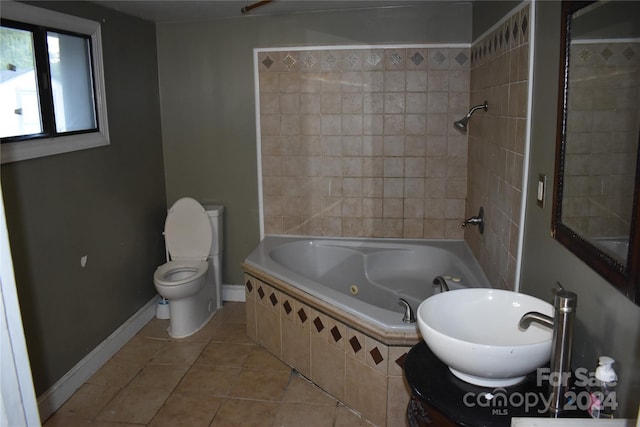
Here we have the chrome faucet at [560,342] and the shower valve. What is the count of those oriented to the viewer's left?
2

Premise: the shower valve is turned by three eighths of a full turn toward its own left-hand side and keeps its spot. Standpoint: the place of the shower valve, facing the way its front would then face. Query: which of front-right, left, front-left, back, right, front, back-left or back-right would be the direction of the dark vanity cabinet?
front-right

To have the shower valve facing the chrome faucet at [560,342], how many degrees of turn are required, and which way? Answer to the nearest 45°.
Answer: approximately 90° to its left

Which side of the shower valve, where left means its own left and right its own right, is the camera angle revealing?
left

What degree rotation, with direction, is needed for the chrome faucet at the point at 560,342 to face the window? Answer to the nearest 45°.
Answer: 0° — it already faces it

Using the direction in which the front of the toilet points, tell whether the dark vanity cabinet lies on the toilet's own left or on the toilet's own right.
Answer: on the toilet's own left

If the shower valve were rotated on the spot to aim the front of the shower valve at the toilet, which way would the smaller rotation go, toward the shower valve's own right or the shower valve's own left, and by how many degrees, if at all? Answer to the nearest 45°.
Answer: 0° — it already faces it

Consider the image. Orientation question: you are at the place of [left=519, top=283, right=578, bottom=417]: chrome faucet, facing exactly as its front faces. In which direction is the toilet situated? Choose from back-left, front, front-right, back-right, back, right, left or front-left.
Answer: front-right

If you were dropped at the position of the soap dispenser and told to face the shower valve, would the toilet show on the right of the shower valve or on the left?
left

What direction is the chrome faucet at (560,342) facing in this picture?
to the viewer's left

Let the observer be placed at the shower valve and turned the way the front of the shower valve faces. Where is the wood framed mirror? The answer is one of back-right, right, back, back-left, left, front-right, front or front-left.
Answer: left

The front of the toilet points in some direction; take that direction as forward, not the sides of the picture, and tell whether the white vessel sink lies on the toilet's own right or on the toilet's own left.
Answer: on the toilet's own left

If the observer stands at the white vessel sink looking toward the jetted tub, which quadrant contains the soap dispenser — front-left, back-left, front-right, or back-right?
back-right
